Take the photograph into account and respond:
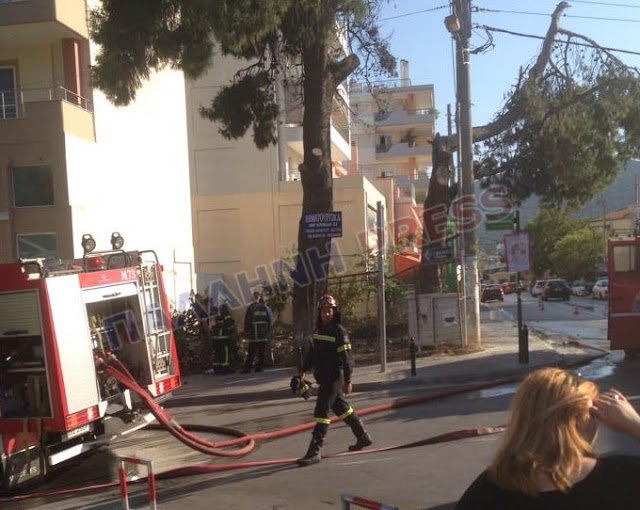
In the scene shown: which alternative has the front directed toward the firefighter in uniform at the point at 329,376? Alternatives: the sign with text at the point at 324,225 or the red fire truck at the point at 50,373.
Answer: the sign with text

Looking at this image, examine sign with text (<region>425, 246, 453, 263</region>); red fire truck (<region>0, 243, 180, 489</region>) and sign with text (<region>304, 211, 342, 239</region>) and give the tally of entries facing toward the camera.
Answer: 2

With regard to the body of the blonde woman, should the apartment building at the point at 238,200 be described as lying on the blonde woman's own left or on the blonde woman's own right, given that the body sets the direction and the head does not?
on the blonde woman's own left

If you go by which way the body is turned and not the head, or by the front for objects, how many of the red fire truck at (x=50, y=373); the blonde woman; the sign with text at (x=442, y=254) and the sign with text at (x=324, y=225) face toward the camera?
2

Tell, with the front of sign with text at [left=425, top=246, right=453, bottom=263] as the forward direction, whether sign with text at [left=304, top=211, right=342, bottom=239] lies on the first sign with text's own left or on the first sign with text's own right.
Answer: on the first sign with text's own right

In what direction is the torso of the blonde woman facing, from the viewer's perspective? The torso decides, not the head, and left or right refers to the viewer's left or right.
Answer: facing away from the viewer and to the right of the viewer

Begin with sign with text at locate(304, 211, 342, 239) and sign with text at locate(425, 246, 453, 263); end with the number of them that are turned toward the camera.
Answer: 2

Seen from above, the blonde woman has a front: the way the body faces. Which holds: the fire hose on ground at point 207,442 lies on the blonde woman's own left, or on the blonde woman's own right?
on the blonde woman's own left

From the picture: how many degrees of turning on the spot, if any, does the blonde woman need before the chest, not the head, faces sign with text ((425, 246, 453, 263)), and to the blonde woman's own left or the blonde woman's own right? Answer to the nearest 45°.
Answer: approximately 45° to the blonde woman's own left

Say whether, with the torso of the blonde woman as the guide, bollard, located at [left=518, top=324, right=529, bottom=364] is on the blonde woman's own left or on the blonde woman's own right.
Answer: on the blonde woman's own left

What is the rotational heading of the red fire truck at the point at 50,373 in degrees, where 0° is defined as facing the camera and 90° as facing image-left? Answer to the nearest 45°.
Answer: approximately 135°
